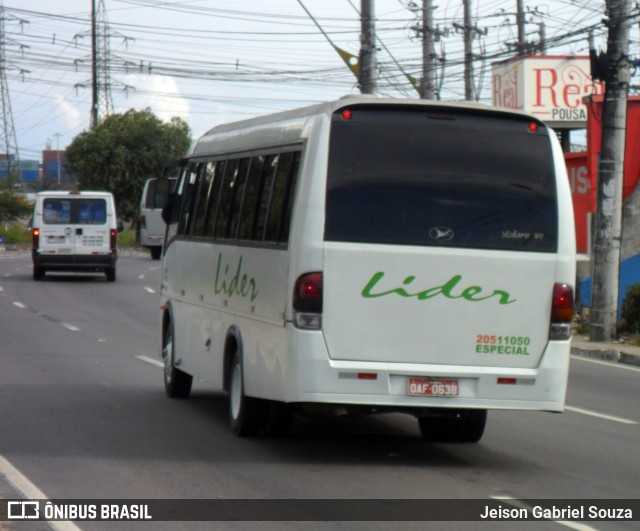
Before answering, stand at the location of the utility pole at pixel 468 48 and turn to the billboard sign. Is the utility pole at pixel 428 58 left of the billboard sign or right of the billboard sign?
right

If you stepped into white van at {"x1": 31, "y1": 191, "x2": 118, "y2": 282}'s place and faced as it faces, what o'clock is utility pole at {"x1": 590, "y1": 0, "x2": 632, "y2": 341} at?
The utility pole is roughly at 5 o'clock from the white van.

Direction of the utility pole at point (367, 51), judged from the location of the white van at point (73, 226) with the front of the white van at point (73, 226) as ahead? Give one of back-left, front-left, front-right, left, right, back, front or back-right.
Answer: back-right

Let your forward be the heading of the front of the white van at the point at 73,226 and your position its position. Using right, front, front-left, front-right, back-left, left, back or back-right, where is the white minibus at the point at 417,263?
back

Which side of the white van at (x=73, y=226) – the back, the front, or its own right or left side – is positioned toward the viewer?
back

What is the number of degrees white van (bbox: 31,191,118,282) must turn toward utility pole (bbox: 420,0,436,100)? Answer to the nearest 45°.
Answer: approximately 90° to its right

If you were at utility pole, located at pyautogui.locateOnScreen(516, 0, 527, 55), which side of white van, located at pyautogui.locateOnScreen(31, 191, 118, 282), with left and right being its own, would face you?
right
